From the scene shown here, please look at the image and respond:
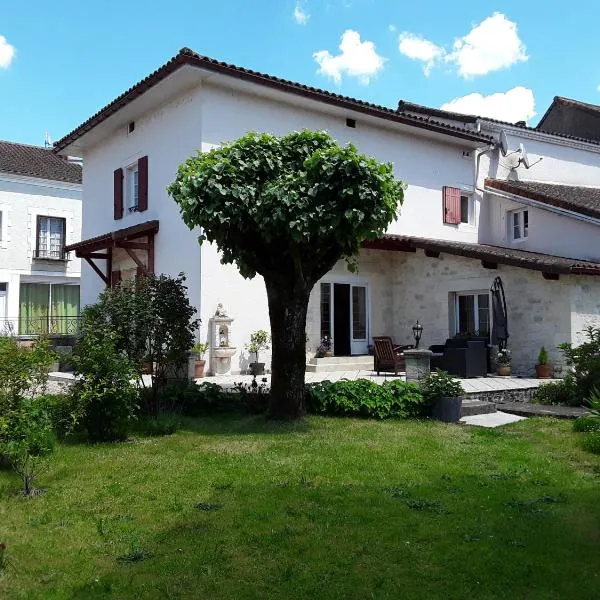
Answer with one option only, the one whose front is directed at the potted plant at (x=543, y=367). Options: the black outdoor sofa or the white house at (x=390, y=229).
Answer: the white house

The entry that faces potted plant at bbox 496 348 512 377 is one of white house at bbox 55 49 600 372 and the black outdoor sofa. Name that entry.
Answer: the white house

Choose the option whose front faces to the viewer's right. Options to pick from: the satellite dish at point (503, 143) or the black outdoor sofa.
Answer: the satellite dish

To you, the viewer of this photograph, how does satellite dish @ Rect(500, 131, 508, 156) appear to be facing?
facing to the right of the viewer

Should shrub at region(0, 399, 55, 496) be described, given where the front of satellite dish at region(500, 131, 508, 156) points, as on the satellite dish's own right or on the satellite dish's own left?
on the satellite dish's own right

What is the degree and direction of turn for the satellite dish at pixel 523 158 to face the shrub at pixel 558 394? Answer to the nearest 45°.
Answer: approximately 90° to its right

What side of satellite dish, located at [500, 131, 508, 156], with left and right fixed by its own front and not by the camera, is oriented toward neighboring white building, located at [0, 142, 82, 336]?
back

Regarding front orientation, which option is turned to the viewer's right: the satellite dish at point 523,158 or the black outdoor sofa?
the satellite dish

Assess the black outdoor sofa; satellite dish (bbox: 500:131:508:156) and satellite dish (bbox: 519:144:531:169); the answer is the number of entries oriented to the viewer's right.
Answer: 2

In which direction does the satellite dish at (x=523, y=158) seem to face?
to the viewer's right
